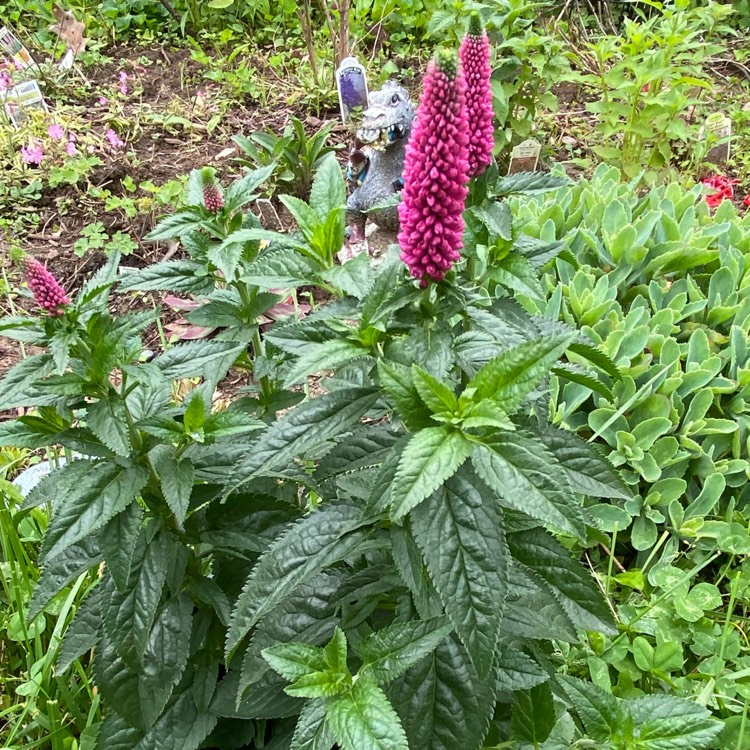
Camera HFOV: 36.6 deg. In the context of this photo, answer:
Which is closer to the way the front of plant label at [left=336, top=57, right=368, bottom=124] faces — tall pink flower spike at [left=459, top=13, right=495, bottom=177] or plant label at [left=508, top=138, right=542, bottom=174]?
the tall pink flower spike

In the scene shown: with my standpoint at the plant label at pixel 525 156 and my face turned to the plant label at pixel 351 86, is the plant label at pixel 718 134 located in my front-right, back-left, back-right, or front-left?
back-right

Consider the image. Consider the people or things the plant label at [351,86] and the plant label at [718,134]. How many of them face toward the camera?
2

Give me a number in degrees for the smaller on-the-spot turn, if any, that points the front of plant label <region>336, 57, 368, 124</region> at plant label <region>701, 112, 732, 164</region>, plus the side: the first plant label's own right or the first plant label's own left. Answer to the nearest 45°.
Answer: approximately 90° to the first plant label's own left

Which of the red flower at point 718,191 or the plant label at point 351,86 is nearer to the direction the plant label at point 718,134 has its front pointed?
the red flower

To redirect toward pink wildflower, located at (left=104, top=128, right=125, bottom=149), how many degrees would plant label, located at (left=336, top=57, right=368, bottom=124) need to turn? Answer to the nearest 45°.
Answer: approximately 90° to its right

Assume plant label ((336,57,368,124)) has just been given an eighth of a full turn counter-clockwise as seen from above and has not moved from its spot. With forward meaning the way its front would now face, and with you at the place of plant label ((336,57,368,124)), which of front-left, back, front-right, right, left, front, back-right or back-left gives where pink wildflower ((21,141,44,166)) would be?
back-right

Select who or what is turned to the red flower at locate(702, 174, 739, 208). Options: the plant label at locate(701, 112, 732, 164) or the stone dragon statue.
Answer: the plant label

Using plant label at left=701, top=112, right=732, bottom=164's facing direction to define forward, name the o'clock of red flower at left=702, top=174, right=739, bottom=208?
The red flower is roughly at 12 o'clock from the plant label.

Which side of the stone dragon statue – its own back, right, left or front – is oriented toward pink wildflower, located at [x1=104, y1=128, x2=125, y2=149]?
right

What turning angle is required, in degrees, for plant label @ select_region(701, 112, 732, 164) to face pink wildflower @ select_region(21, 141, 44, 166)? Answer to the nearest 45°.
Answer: approximately 45° to its right
